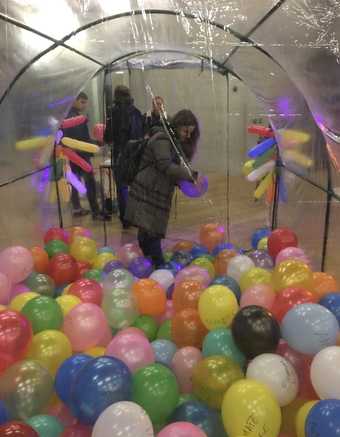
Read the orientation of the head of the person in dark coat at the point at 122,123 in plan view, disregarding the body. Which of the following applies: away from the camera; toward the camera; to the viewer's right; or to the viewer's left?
away from the camera

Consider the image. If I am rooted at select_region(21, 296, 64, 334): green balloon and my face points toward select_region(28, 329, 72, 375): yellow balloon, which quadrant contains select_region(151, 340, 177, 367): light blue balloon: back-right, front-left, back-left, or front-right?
front-left

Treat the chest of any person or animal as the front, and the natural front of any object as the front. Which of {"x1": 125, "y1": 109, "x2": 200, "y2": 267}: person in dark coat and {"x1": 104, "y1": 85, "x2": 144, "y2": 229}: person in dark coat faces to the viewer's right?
{"x1": 125, "y1": 109, "x2": 200, "y2": 267}: person in dark coat

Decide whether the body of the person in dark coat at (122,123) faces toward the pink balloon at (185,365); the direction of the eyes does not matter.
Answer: no

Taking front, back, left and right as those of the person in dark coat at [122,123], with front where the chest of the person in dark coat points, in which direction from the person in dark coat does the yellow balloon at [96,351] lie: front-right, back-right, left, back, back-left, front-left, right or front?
back

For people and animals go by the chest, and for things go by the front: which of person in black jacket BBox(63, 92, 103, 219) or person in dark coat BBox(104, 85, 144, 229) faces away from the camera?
the person in dark coat

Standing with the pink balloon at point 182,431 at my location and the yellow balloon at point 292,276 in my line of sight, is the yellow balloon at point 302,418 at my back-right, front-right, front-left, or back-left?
front-right

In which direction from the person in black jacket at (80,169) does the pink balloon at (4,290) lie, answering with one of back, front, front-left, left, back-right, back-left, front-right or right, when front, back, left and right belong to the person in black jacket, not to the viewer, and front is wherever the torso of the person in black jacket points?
right

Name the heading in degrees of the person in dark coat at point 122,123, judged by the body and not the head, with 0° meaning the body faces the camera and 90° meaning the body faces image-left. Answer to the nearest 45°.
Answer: approximately 180°

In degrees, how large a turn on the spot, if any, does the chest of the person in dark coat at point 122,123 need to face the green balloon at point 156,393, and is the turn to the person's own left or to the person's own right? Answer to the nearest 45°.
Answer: approximately 180°
